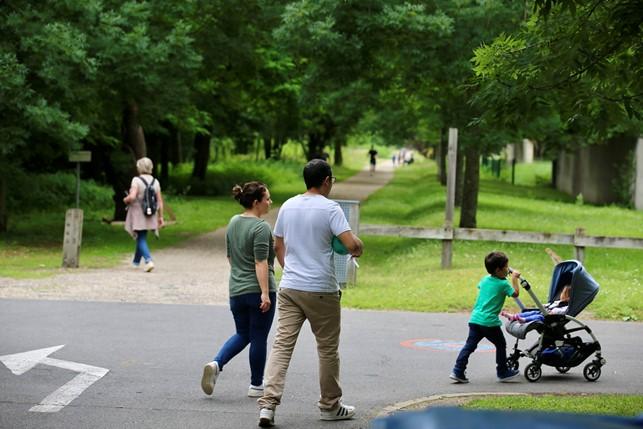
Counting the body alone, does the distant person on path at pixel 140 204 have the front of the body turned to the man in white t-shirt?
no

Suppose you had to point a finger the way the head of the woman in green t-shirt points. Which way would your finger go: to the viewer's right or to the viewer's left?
to the viewer's right

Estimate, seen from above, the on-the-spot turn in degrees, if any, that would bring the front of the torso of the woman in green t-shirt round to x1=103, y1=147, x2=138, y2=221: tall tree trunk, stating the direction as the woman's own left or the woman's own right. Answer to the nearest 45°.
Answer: approximately 45° to the woman's own left

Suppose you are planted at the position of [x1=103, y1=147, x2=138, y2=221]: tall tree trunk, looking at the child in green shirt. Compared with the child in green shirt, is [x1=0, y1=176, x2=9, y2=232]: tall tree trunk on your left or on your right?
right

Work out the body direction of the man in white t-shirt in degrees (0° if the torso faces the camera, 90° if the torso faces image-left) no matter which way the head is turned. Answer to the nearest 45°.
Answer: approximately 225°

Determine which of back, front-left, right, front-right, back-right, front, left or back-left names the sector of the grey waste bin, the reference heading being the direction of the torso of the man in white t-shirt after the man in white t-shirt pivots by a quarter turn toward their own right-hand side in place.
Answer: back-left

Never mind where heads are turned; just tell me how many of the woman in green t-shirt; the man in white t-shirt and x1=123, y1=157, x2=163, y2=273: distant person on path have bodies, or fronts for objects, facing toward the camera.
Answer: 0

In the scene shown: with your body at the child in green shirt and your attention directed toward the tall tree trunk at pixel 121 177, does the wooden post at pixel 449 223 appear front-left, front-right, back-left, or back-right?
front-right

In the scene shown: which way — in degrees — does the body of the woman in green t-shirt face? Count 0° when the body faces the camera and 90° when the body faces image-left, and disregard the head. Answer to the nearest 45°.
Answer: approximately 225°

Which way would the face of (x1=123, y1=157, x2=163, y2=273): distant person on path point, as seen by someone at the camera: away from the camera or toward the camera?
away from the camera

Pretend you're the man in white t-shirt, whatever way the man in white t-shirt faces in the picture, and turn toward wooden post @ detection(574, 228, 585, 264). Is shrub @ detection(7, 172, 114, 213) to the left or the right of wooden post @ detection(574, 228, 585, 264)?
left

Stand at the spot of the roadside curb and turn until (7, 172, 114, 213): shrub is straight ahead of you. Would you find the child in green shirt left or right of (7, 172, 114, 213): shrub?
right

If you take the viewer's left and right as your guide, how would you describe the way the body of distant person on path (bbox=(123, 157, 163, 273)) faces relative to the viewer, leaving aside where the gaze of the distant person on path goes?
facing away from the viewer and to the left of the viewer

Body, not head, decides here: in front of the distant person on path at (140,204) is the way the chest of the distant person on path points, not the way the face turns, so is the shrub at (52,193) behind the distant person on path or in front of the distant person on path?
in front

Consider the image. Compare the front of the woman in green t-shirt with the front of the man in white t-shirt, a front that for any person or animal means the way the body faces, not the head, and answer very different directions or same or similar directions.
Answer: same or similar directions
